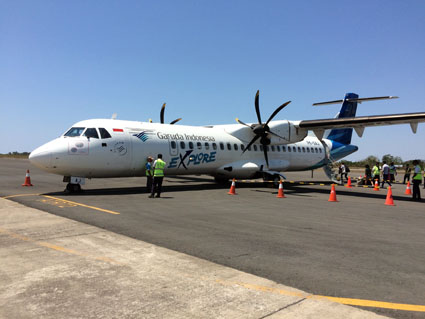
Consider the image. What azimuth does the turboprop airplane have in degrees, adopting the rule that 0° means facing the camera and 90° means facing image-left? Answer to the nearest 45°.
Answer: approximately 45°
